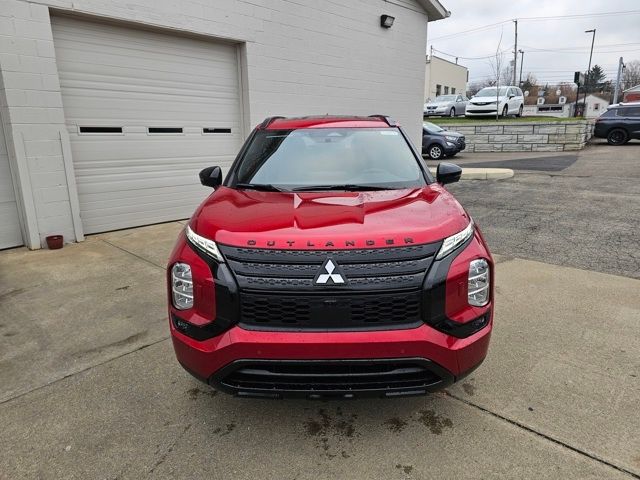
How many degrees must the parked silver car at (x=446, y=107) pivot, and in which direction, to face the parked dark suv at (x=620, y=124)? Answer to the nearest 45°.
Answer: approximately 90° to its left

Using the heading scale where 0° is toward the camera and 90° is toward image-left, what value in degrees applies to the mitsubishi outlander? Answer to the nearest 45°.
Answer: approximately 0°

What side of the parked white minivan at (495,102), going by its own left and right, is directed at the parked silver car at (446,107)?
right

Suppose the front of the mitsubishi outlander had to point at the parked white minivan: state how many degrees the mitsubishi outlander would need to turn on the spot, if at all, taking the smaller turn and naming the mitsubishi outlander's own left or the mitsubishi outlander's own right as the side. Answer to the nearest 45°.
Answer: approximately 180°

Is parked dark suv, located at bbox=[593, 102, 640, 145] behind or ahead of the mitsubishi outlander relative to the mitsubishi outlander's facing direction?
behind
